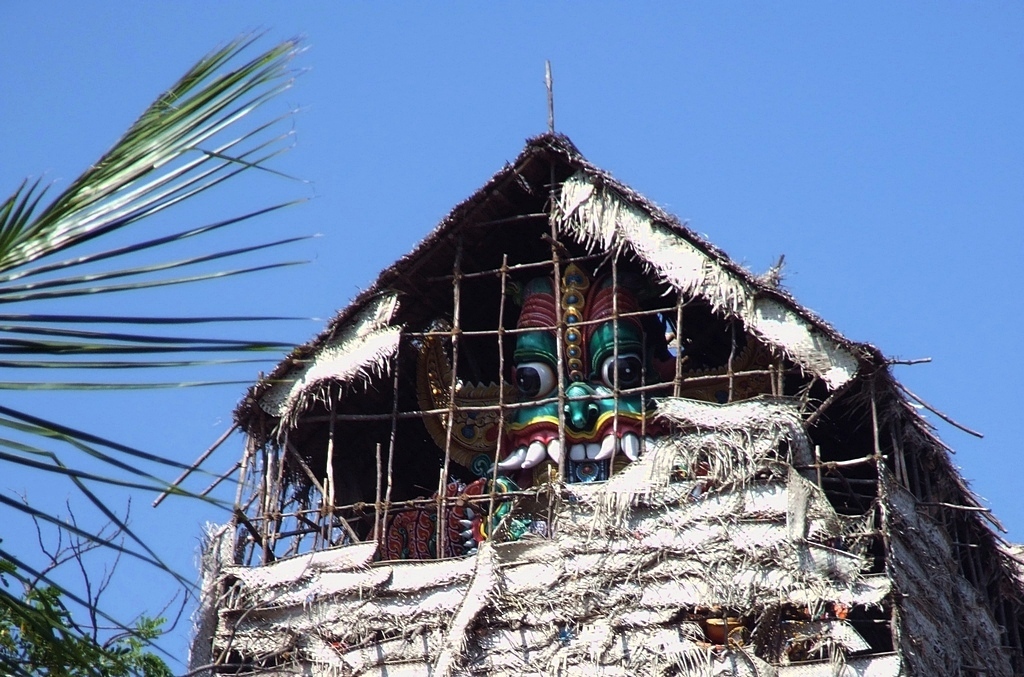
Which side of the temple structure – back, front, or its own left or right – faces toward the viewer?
front
